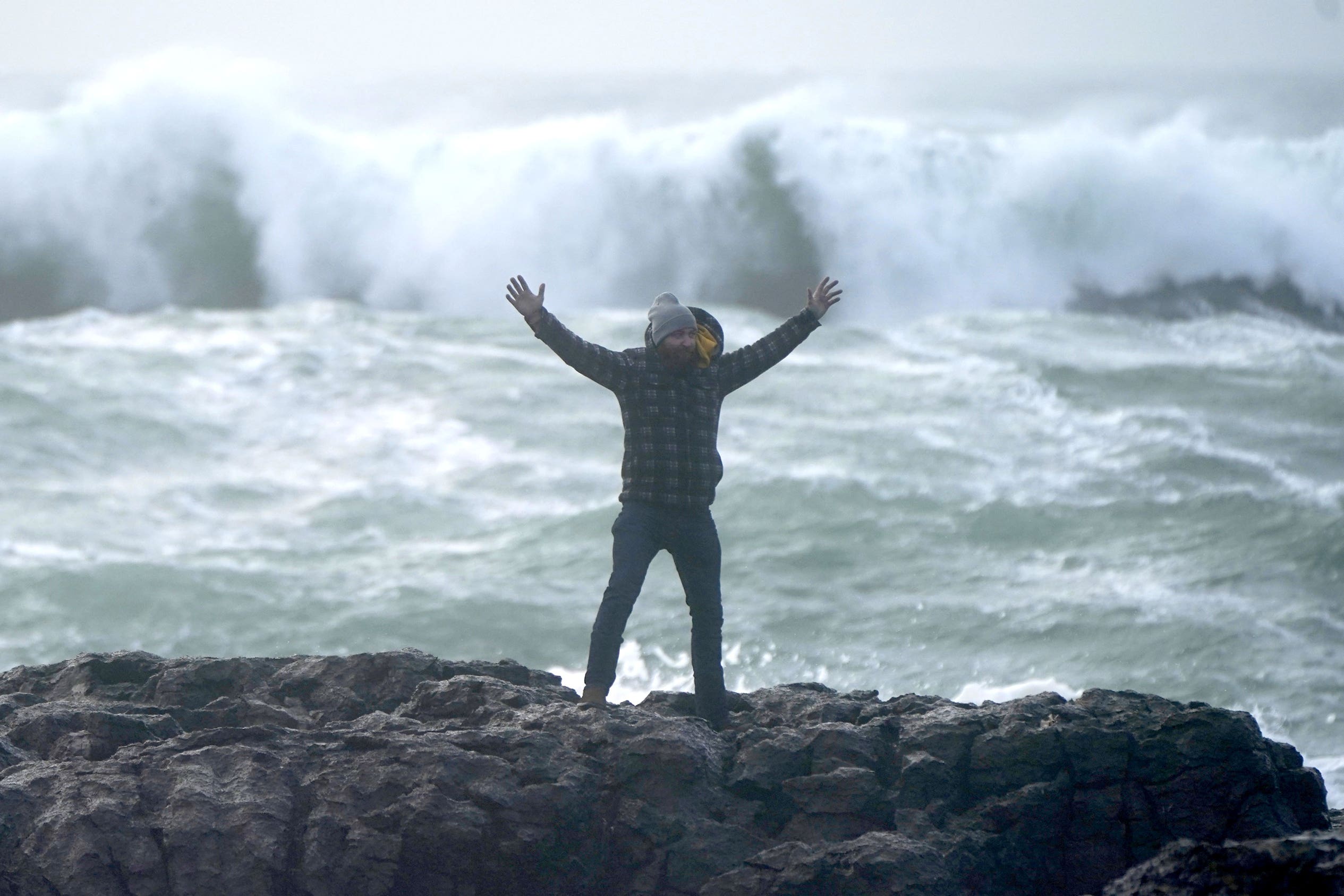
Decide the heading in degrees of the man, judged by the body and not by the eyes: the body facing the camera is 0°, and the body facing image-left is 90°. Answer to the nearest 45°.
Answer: approximately 0°
